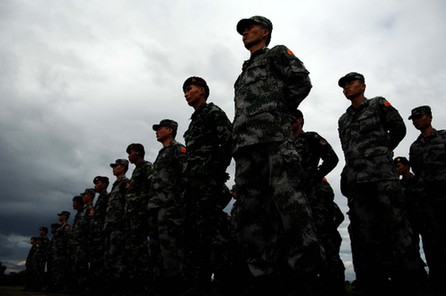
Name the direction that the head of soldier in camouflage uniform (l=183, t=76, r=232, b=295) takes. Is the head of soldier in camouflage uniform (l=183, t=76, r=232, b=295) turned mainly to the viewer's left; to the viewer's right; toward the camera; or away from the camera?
to the viewer's left

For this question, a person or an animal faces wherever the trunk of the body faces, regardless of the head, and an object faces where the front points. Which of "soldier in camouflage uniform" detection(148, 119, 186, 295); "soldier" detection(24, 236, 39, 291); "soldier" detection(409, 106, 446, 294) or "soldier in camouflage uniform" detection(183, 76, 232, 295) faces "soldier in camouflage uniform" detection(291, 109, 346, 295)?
"soldier" detection(409, 106, 446, 294)

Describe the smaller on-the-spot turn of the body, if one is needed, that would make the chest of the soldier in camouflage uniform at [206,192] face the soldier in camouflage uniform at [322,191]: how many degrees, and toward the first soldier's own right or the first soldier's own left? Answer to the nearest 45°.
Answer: approximately 180°

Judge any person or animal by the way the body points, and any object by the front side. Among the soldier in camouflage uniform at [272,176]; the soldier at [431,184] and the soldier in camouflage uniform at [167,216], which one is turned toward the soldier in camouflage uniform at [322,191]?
the soldier

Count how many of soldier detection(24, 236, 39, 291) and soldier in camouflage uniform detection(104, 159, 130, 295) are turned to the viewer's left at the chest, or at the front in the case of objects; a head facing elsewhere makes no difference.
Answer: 2

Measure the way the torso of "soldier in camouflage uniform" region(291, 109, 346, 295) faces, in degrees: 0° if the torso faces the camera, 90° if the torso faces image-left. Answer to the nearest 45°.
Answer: approximately 45°

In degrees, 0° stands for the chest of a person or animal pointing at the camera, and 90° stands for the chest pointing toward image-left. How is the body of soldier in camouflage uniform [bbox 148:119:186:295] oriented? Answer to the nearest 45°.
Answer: approximately 45°
